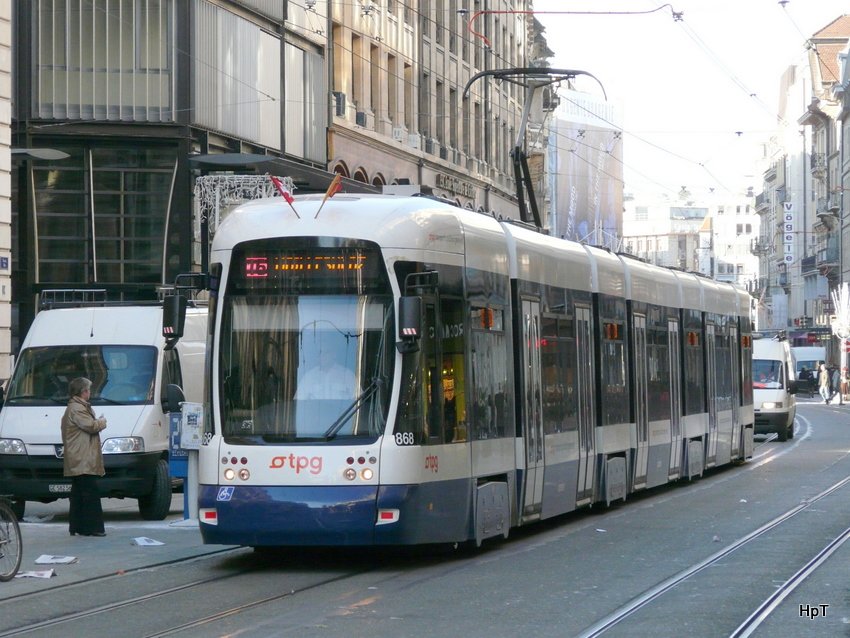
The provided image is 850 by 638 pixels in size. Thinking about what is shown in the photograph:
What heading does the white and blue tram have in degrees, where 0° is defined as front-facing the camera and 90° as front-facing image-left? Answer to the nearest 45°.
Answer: approximately 45°

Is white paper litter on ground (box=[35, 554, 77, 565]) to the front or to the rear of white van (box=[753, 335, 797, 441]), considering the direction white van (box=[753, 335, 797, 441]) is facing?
to the front

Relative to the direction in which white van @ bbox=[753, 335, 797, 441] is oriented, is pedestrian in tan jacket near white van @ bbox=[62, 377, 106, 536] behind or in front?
in front

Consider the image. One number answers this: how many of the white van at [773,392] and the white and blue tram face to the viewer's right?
0

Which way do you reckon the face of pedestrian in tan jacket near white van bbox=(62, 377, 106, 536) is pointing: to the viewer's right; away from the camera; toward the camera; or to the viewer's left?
to the viewer's right

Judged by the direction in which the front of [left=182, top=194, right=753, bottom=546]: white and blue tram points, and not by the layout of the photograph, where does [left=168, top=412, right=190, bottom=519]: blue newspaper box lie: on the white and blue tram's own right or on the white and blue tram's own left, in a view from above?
on the white and blue tram's own right

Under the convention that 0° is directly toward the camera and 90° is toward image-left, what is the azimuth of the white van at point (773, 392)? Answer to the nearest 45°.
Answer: approximately 0°
